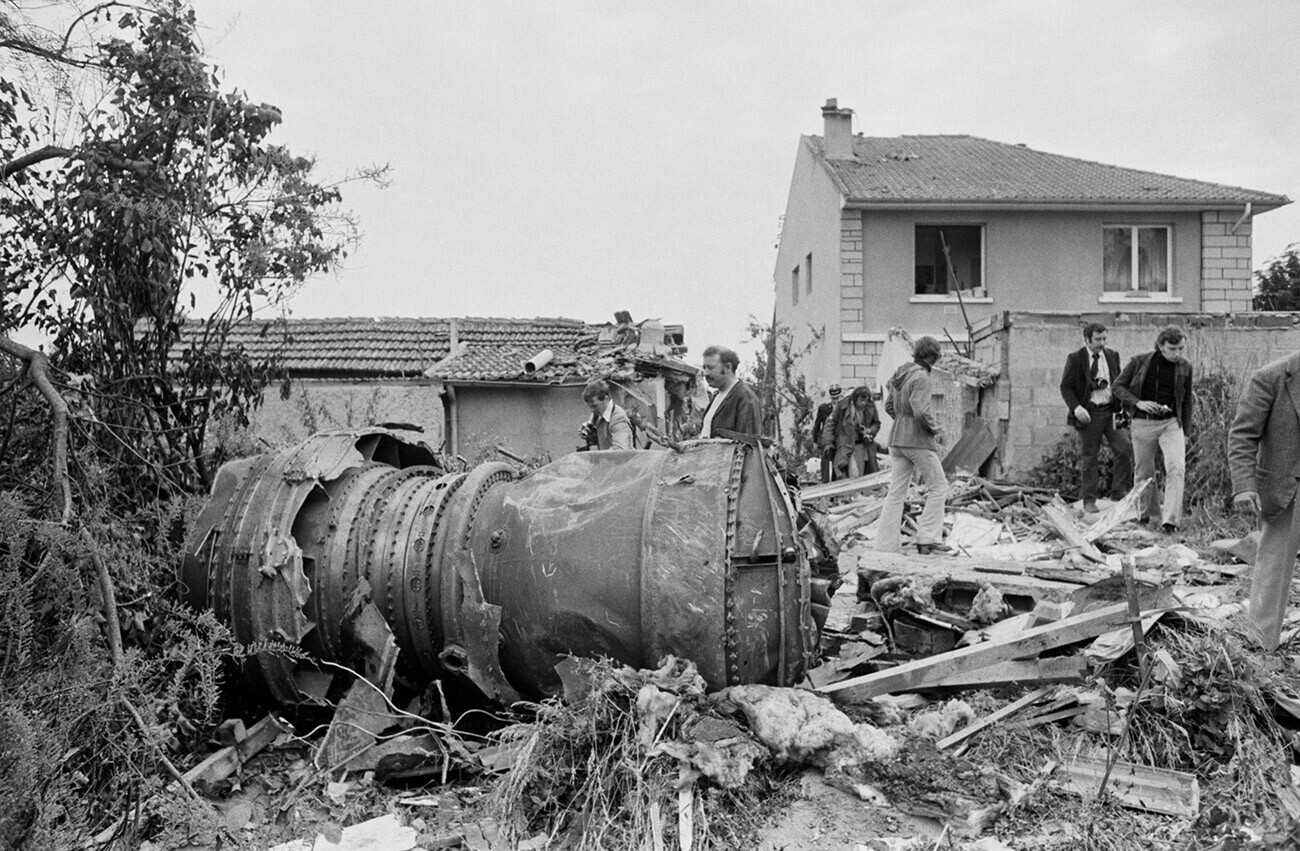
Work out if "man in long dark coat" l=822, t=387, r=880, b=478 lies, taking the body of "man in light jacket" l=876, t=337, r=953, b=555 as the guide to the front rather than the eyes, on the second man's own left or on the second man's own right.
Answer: on the second man's own left

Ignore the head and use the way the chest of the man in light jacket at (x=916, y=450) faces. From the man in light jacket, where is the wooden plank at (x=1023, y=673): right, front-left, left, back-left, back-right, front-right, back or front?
back-right

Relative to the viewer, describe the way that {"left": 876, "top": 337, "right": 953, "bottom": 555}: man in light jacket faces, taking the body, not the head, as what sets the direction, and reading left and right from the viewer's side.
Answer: facing away from the viewer and to the right of the viewer

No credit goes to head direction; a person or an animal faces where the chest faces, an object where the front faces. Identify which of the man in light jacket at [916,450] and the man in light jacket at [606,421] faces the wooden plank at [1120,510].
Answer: the man in light jacket at [916,450]

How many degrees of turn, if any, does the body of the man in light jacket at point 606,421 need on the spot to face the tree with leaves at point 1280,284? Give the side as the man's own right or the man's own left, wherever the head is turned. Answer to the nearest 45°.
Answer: approximately 180°

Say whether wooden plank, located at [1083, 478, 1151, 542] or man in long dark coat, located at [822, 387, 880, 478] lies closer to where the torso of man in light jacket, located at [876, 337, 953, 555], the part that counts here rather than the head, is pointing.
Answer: the wooden plank

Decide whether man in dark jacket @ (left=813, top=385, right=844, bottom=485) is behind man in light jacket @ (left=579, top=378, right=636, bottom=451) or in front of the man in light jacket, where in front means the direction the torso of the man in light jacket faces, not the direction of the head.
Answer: behind

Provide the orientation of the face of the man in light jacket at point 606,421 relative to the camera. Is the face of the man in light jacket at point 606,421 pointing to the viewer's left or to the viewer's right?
to the viewer's left

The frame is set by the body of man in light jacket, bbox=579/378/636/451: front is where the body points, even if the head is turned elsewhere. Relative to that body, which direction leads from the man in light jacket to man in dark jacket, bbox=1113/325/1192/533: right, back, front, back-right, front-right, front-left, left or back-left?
back-left

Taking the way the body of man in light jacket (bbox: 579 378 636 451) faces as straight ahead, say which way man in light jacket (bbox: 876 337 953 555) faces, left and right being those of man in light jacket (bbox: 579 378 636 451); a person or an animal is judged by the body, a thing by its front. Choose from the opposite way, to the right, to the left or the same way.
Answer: the opposite way
